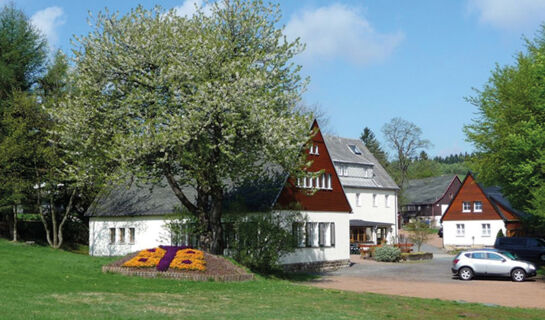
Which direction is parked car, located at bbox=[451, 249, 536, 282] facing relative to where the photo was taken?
to the viewer's right

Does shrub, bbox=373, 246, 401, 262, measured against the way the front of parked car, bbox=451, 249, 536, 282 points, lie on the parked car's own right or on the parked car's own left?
on the parked car's own left

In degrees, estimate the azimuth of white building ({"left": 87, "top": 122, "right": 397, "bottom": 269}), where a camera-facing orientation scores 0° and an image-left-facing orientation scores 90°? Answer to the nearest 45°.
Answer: approximately 315°

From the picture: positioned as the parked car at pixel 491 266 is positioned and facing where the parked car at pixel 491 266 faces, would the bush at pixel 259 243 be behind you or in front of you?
behind

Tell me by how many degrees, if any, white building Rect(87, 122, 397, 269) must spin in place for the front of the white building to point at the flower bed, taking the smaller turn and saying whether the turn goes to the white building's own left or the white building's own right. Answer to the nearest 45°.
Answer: approximately 45° to the white building's own right

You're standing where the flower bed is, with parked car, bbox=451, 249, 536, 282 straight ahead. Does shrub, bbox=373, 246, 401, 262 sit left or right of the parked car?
left

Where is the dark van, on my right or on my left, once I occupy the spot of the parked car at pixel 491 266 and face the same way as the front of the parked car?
on my left
